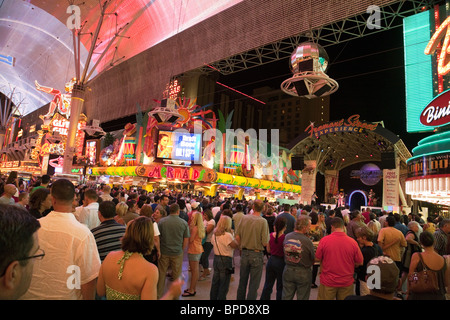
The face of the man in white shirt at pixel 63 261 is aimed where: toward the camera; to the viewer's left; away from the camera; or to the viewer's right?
away from the camera

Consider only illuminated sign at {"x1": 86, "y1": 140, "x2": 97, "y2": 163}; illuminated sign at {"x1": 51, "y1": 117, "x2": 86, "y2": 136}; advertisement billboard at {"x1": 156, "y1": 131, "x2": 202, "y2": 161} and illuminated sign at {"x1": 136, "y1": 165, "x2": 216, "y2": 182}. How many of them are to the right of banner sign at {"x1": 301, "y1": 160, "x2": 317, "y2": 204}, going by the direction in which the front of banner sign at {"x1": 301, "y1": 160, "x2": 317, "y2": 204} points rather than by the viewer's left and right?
4

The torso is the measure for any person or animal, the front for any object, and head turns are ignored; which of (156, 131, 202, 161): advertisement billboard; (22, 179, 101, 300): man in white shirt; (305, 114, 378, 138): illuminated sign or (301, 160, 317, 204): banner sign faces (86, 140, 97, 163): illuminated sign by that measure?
the man in white shirt

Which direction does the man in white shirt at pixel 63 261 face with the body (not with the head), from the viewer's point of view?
away from the camera

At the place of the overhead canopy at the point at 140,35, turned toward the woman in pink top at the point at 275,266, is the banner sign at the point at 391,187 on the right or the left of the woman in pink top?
left

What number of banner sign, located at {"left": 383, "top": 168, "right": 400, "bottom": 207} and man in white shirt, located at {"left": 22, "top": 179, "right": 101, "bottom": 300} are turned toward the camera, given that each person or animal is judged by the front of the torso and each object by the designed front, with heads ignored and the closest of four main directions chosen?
1

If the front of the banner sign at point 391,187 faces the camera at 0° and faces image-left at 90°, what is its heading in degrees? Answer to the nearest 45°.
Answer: approximately 0°

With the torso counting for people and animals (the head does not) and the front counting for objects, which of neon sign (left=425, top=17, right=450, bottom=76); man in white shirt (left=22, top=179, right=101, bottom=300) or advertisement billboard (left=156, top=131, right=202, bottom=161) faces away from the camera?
the man in white shirt
